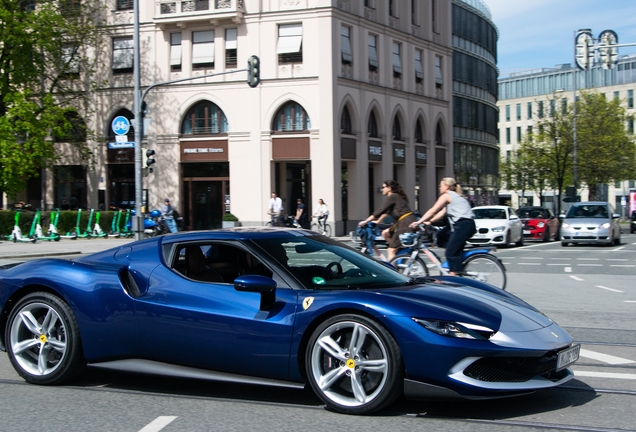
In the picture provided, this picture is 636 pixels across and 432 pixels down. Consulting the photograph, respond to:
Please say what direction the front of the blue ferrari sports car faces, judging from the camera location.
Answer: facing the viewer and to the right of the viewer

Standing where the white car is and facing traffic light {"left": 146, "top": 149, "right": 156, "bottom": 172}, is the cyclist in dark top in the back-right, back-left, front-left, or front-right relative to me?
front-left

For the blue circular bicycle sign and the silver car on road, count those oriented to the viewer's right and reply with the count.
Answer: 0

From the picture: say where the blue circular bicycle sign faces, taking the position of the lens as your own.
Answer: facing the viewer

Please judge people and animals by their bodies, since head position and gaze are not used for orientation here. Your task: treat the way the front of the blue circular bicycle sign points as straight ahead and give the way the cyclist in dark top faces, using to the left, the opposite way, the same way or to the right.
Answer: to the right

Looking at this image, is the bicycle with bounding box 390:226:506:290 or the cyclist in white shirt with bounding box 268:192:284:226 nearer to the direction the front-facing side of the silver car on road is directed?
the bicycle

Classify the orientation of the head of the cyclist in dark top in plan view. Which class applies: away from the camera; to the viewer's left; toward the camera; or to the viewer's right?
to the viewer's left

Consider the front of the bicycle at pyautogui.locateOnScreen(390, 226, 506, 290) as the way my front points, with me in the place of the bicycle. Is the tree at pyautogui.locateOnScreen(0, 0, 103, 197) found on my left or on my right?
on my right

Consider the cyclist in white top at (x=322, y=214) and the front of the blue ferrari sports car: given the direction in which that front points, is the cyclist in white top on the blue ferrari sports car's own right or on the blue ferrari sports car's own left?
on the blue ferrari sports car's own left

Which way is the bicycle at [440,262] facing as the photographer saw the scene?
facing to the left of the viewer

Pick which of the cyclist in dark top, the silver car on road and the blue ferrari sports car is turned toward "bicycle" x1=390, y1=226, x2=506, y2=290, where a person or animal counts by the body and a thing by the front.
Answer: the silver car on road

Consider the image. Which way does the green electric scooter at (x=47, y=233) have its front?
to the viewer's left

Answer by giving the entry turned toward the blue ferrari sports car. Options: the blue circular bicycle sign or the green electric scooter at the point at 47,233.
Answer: the blue circular bicycle sign

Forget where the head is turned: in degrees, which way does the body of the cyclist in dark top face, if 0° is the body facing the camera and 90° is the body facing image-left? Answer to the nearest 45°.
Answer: approximately 90°
